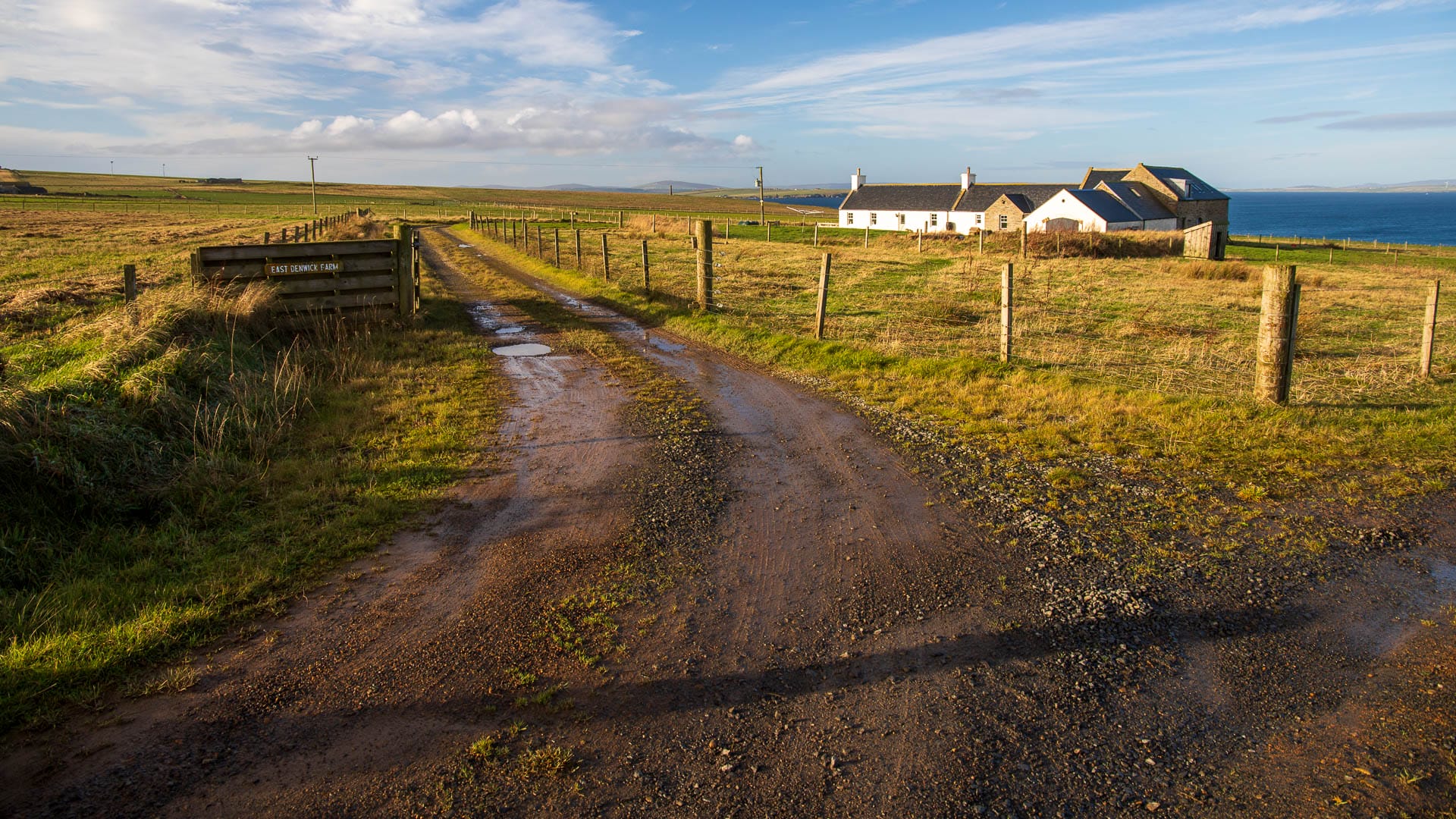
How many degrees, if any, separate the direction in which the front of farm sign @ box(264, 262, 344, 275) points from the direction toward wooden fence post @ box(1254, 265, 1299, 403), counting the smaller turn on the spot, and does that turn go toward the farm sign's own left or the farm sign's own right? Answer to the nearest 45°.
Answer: approximately 45° to the farm sign's own left

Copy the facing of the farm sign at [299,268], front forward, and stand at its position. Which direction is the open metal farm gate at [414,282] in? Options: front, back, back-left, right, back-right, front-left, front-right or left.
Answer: back-left

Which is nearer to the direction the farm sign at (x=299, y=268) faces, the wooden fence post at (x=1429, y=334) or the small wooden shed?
the wooden fence post

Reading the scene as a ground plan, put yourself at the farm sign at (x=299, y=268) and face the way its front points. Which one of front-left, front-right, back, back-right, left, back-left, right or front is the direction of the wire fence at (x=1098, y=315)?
left

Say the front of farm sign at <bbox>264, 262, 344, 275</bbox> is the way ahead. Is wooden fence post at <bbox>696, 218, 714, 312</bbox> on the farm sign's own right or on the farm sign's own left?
on the farm sign's own left

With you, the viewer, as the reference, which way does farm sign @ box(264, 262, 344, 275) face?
facing the viewer

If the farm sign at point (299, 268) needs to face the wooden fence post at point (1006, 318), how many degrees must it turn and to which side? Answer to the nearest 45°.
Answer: approximately 45° to its left

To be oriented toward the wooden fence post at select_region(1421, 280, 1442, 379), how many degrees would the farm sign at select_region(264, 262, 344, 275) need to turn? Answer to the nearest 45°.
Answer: approximately 45° to its left
